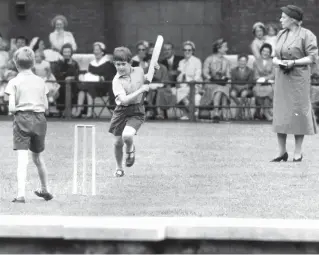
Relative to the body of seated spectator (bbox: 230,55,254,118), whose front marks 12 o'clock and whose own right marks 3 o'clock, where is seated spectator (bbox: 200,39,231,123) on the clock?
seated spectator (bbox: 200,39,231,123) is roughly at 3 o'clock from seated spectator (bbox: 230,55,254,118).

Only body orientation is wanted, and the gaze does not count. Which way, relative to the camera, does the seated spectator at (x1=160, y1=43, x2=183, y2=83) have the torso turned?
toward the camera

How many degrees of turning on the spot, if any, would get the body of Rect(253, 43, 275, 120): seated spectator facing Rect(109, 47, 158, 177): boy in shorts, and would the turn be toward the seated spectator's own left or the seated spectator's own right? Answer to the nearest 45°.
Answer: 0° — they already face them

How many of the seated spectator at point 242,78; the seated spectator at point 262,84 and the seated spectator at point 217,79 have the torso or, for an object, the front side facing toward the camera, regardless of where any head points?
3

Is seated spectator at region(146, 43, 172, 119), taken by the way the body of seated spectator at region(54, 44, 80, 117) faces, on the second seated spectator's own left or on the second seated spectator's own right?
on the second seated spectator's own left

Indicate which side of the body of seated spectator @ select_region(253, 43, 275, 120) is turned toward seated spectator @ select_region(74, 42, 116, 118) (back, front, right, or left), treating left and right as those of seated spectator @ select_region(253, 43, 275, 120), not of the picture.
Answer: right

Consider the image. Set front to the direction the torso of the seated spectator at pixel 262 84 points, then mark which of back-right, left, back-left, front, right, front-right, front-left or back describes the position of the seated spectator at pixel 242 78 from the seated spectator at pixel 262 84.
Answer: right

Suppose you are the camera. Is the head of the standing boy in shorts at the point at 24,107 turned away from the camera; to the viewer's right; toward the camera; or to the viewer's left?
away from the camera

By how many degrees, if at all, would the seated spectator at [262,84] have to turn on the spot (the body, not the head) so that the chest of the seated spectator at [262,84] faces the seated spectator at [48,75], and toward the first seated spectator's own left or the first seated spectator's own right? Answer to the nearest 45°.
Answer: approximately 90° to the first seated spectator's own right

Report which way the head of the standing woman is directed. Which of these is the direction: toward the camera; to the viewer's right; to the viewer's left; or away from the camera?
to the viewer's left

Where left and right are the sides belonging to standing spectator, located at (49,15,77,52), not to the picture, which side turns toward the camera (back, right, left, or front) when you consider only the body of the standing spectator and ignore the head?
front

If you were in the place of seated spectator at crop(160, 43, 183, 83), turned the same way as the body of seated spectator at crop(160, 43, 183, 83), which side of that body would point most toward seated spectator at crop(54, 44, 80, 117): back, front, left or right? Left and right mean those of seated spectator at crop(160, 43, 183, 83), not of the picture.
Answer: right
